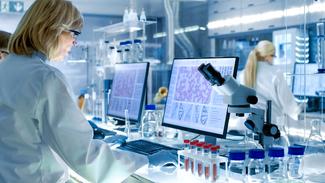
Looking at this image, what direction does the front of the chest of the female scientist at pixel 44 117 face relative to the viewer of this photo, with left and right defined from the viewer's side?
facing away from the viewer and to the right of the viewer

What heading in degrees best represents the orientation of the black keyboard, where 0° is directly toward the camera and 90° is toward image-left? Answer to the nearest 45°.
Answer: approximately 45°

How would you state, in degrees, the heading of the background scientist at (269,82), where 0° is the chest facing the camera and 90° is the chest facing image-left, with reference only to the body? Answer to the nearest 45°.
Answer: approximately 225°

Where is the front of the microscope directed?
to the viewer's left

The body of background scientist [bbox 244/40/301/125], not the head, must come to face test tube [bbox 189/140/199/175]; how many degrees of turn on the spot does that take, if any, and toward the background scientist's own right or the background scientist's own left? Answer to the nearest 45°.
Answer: approximately 135° to the background scientist's own right

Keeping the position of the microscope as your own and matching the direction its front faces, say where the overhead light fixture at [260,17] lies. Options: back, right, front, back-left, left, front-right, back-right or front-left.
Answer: right

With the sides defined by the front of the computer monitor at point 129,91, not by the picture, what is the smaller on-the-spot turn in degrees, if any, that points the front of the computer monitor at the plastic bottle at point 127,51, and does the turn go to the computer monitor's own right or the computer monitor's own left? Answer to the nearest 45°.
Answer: approximately 135° to the computer monitor's own right

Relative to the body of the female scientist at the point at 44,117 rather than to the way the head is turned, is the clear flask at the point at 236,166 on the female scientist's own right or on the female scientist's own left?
on the female scientist's own right

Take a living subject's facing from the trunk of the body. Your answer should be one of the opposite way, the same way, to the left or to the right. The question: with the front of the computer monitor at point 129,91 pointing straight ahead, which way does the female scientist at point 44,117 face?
the opposite way

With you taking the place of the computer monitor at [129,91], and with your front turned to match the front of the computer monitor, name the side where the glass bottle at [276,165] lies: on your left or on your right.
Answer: on your left

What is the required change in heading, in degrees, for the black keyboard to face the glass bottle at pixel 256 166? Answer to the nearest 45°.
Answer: approximately 90° to its left

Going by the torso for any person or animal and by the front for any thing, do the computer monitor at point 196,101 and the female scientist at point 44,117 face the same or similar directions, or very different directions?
very different directions

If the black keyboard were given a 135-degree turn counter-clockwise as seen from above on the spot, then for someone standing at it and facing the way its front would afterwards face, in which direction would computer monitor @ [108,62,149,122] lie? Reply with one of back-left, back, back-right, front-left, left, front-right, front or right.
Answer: left
